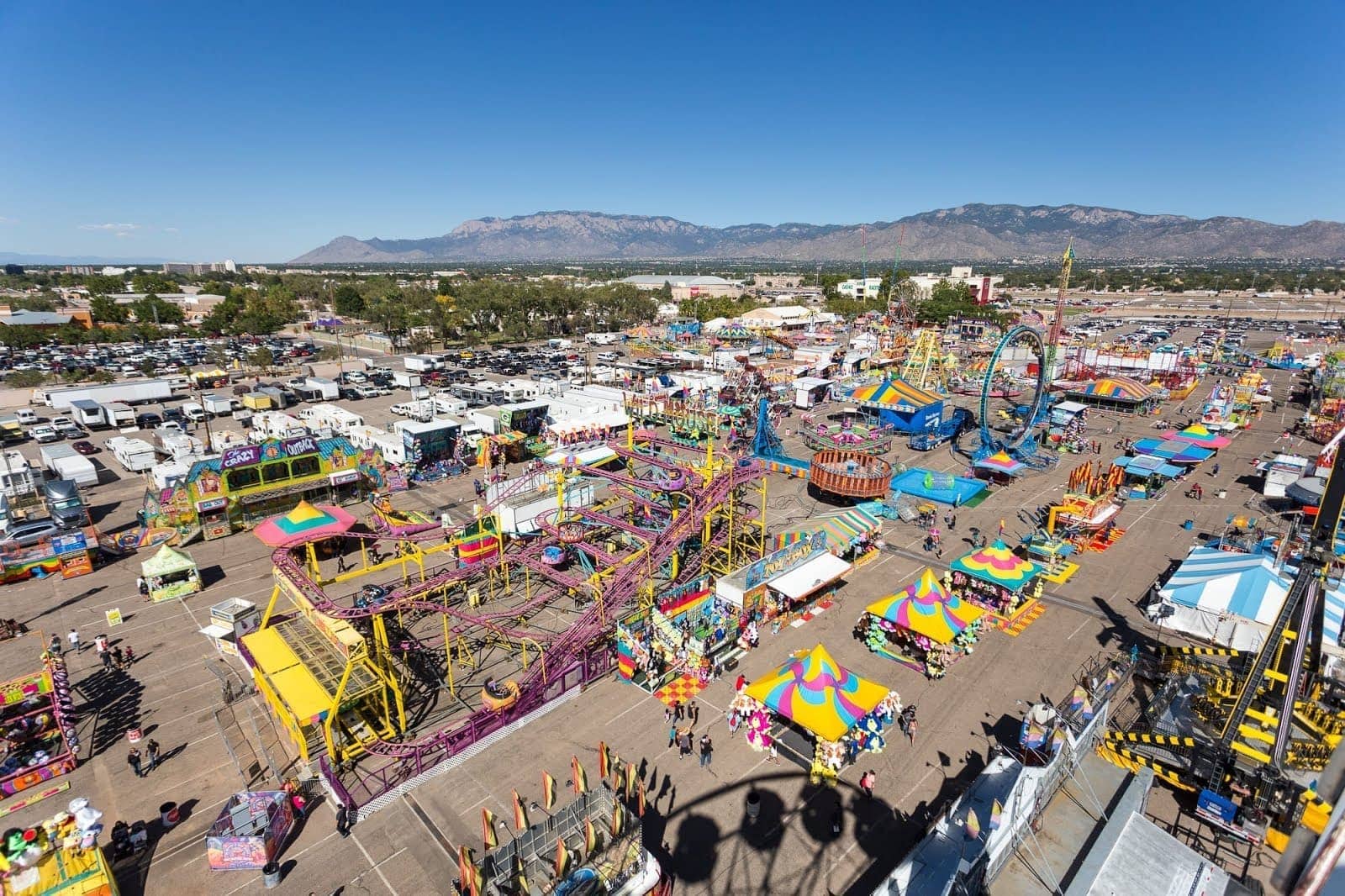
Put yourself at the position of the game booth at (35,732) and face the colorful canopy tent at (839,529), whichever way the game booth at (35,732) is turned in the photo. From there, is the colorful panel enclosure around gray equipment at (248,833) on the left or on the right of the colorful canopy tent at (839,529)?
right

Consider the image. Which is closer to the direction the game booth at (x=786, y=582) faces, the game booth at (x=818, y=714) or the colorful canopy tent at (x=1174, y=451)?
the game booth

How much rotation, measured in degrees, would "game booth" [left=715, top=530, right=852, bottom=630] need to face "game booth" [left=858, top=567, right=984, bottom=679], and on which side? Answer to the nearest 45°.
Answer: approximately 45° to its left

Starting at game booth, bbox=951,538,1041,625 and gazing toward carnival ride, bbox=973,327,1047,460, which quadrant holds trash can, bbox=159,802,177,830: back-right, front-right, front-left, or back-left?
back-left

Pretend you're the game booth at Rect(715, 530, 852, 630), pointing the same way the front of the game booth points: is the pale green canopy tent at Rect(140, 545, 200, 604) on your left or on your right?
on your right

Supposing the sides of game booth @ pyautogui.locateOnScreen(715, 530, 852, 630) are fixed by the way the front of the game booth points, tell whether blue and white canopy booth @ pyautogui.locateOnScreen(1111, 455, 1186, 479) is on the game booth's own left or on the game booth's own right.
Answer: on the game booth's own left

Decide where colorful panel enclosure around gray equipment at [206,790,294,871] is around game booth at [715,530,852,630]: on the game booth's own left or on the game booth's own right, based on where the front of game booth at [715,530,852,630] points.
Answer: on the game booth's own right

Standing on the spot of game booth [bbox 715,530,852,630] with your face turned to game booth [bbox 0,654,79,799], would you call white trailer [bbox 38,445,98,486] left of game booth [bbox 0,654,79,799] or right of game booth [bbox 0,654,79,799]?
right
